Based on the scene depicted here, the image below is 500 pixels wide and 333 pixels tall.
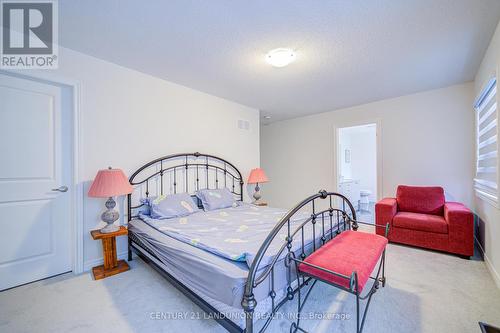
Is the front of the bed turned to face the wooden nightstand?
no

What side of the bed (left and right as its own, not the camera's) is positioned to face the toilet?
left

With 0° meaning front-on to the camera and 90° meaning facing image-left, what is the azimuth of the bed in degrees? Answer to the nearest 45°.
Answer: approximately 315°

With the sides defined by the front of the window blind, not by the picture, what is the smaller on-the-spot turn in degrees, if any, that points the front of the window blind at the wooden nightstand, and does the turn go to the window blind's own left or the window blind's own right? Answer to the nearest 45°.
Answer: approximately 45° to the window blind's own left

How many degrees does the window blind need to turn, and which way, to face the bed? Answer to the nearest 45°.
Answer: approximately 45° to its left

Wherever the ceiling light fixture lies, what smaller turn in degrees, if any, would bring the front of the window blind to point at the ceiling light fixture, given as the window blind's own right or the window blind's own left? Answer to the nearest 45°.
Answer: approximately 45° to the window blind's own left

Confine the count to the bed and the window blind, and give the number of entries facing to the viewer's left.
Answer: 1

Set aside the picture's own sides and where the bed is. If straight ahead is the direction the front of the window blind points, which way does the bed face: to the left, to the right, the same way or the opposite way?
the opposite way

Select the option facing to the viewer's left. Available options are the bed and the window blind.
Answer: the window blind

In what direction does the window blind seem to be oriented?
to the viewer's left

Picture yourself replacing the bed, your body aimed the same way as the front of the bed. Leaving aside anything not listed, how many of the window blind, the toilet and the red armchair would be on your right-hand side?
0

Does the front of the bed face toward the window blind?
no

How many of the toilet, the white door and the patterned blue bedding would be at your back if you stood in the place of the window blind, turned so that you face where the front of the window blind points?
0

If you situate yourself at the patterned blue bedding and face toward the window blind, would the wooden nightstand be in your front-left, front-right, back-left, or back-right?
back-left

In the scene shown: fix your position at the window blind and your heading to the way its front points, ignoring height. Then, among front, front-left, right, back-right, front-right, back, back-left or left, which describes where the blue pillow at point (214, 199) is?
front-left
